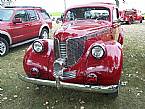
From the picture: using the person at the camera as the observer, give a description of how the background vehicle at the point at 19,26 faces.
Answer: facing the viewer and to the left of the viewer

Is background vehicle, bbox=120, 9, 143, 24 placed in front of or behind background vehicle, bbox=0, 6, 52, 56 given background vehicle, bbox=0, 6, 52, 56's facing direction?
behind

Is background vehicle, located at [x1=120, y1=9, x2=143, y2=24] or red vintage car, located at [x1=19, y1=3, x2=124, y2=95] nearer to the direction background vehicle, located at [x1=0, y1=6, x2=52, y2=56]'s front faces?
the red vintage car

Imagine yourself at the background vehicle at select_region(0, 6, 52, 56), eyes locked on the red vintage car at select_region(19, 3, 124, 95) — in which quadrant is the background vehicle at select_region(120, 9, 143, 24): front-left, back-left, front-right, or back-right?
back-left

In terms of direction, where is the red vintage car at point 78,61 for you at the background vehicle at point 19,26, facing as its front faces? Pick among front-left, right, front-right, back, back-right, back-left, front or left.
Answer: front-left

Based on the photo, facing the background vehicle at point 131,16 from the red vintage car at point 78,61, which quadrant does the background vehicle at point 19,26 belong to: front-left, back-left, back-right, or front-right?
front-left

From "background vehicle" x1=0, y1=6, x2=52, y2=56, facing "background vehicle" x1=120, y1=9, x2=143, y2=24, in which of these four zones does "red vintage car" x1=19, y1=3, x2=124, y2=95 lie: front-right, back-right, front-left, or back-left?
back-right
